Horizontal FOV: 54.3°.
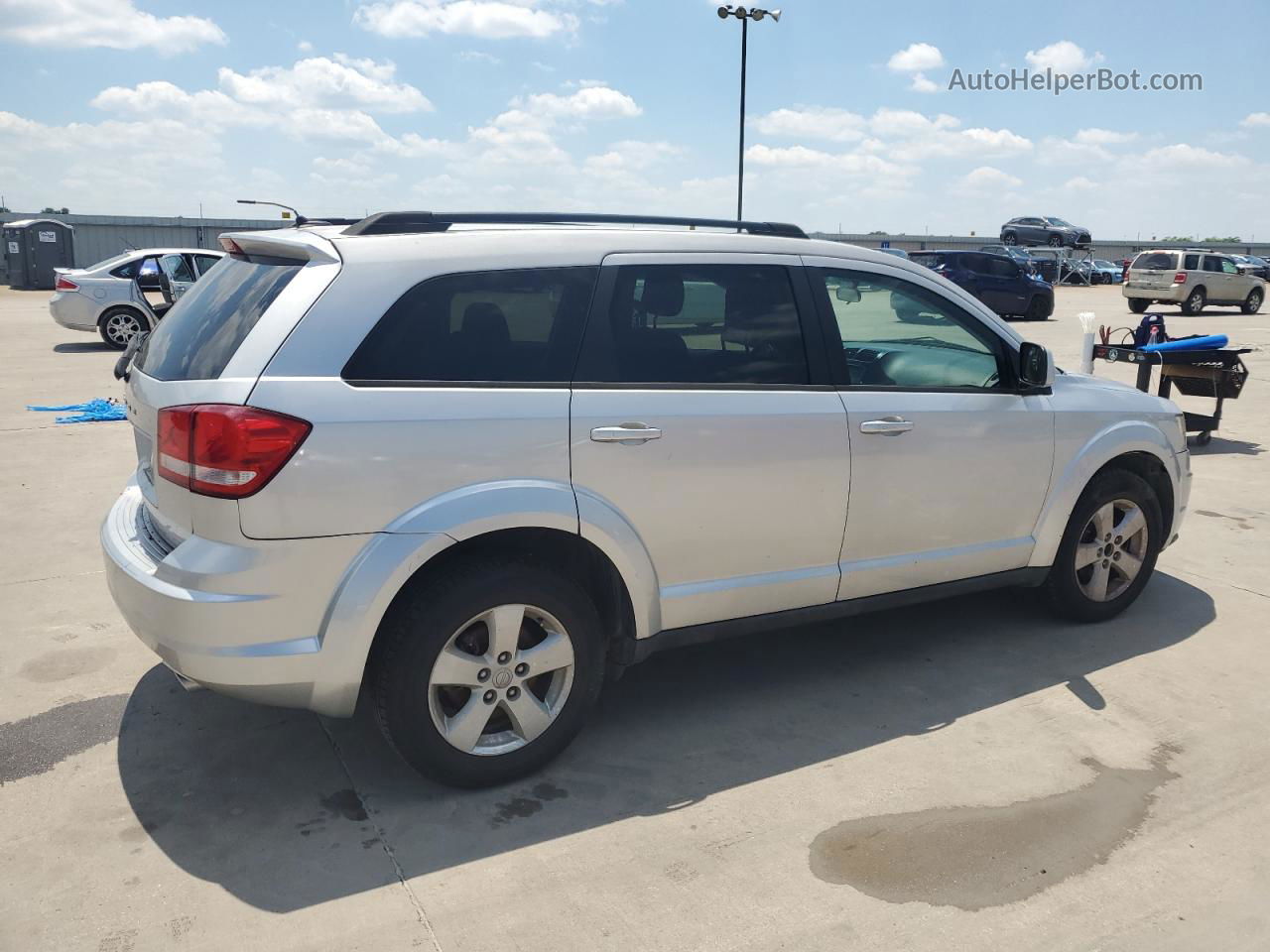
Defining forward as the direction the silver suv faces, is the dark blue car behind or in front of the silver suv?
in front

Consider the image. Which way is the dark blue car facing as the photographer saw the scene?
facing away from the viewer and to the right of the viewer

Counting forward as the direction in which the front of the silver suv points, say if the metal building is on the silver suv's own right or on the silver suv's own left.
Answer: on the silver suv's own left

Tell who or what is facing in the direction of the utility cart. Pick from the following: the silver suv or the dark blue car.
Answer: the silver suv

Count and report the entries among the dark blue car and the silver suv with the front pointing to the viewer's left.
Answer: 0

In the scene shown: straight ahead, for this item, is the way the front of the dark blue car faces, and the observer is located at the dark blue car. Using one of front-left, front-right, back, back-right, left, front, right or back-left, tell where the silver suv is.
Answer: back-right

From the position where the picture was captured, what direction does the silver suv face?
facing away from the viewer and to the right of the viewer

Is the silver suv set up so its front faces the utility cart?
yes

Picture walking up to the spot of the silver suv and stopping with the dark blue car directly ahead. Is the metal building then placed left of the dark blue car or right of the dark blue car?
left
